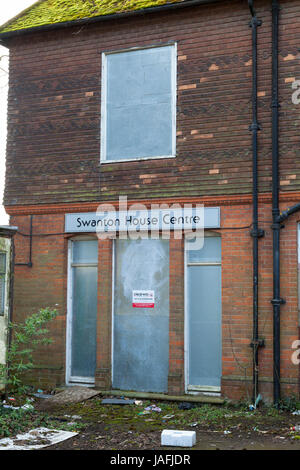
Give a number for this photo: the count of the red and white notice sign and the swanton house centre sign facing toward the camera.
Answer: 2

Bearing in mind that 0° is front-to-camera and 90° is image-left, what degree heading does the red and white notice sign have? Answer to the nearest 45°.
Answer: approximately 0°

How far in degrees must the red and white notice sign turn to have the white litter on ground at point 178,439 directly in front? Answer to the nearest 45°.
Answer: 0° — it already faces it
